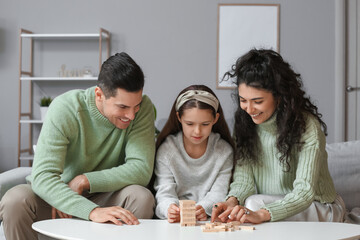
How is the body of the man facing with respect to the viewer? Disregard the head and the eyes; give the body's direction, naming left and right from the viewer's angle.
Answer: facing the viewer and to the right of the viewer

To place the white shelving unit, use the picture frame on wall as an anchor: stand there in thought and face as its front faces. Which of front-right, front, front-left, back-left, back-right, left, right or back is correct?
right

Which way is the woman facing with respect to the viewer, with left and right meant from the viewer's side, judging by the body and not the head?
facing the viewer and to the left of the viewer

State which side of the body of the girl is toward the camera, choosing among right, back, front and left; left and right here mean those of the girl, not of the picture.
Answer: front

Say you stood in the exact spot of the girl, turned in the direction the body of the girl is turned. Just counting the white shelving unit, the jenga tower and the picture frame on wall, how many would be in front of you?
1

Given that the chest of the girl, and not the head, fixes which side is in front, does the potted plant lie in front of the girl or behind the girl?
behind

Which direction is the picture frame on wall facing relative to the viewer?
toward the camera

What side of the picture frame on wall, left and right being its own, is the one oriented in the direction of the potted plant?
right

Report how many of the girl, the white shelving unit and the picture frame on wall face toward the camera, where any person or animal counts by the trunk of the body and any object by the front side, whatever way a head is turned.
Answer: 3
